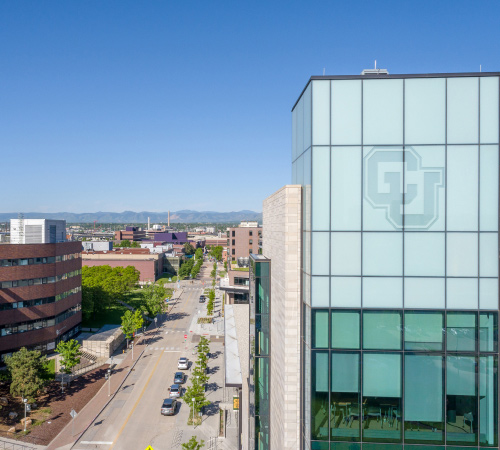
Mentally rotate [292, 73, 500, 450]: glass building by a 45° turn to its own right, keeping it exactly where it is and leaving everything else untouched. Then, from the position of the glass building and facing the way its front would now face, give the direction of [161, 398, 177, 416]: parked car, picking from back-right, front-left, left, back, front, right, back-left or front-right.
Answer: right

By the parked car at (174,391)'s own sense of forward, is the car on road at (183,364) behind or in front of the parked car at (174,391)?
in front

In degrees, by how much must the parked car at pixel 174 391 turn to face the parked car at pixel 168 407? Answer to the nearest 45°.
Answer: approximately 180°

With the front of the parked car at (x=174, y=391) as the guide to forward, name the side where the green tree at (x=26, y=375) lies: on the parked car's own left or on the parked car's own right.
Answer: on the parked car's own left

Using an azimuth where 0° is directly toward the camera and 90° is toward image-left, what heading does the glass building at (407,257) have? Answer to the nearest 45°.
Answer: approximately 0°

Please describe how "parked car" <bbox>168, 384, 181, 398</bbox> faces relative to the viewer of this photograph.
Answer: facing away from the viewer

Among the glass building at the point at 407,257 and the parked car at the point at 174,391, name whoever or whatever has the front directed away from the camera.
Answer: the parked car

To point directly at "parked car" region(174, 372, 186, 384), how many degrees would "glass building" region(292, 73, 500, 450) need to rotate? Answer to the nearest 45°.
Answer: approximately 135° to its right

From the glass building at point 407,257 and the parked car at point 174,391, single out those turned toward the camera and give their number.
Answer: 1

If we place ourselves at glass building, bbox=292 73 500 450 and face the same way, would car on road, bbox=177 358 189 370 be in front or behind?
behind
